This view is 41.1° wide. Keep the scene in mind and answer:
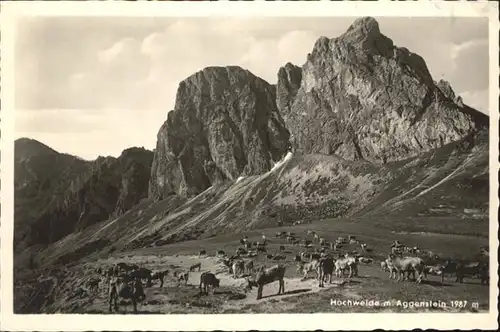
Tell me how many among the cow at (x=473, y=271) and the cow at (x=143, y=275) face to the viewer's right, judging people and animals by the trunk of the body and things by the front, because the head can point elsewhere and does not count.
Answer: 1

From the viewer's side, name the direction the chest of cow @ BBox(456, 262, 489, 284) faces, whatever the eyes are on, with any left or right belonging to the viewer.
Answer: facing to the right of the viewer

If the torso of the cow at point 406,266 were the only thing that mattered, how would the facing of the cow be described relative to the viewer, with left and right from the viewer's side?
facing to the left of the viewer
